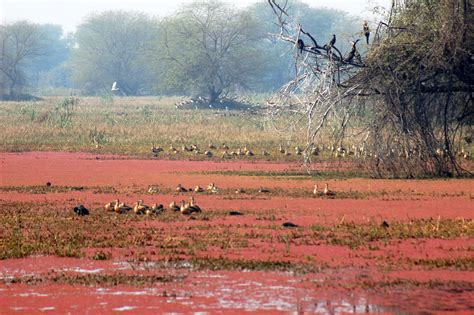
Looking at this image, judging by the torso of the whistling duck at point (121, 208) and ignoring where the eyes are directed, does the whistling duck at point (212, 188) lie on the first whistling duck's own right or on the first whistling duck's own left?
on the first whistling duck's own right

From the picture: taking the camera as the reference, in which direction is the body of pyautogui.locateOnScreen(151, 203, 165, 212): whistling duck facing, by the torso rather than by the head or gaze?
to the viewer's left

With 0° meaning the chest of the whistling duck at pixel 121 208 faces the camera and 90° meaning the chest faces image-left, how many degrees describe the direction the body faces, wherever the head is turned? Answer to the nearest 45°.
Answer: approximately 90°
